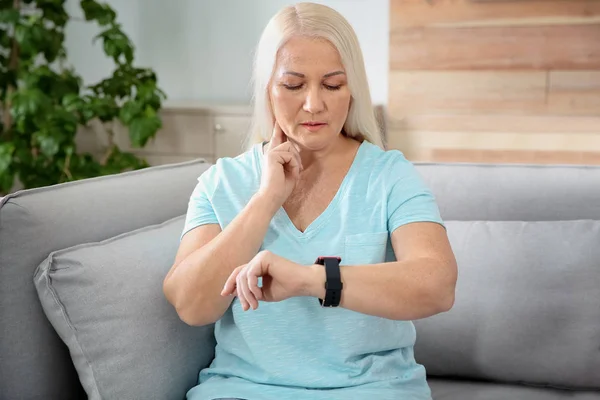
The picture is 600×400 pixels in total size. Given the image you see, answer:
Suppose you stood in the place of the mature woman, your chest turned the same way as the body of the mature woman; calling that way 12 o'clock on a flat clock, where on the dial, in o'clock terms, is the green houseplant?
The green houseplant is roughly at 5 o'clock from the mature woman.

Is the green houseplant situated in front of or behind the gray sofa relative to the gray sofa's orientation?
behind

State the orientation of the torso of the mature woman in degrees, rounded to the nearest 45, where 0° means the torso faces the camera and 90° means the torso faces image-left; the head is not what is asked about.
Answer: approximately 0°
